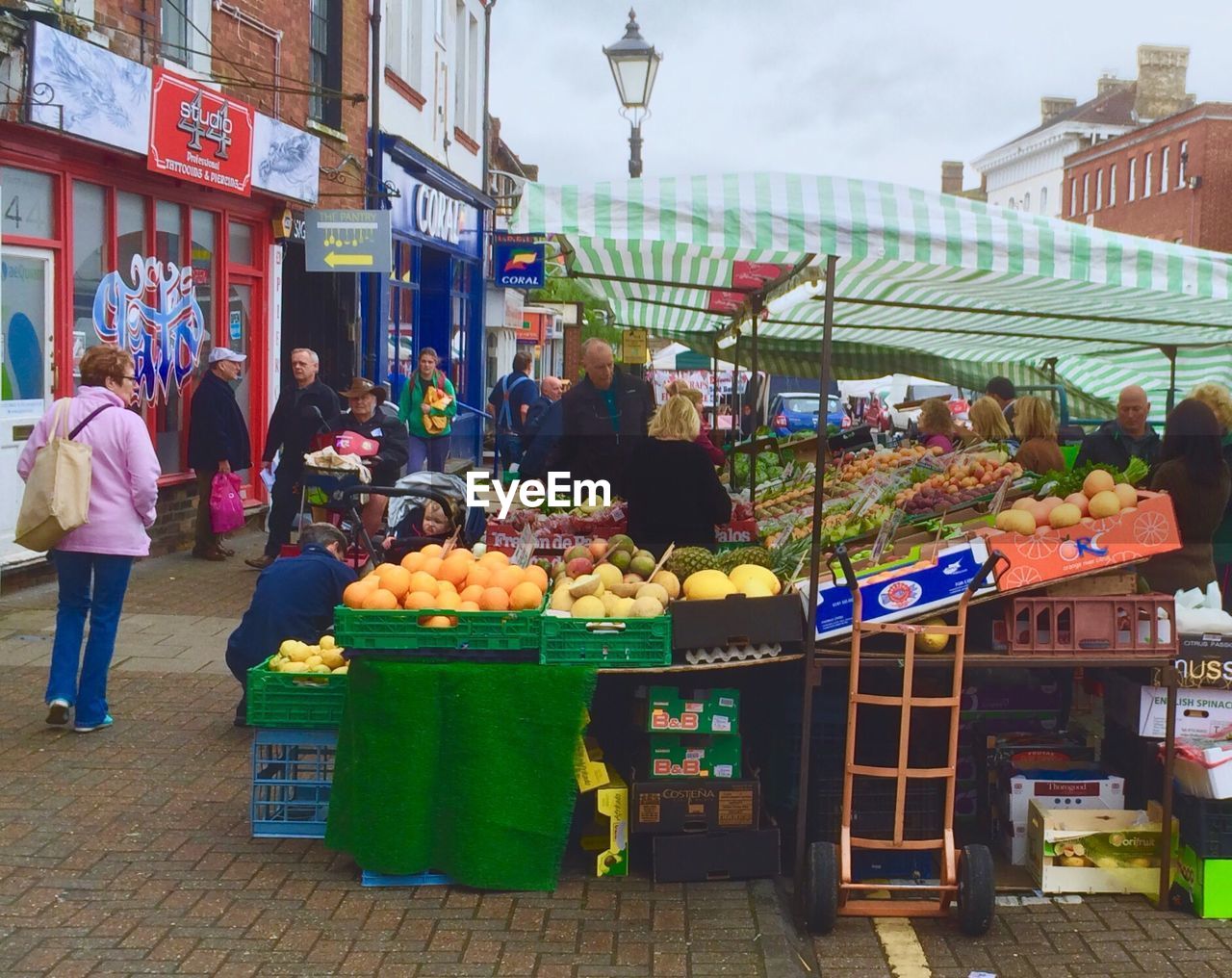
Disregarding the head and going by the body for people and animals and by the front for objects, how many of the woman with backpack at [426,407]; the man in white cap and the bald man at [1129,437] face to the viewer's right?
1

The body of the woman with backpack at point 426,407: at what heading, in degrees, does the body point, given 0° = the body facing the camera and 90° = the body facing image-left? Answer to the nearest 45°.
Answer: approximately 0°

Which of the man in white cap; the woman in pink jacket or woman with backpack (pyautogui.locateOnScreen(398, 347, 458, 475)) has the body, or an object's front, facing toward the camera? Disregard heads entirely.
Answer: the woman with backpack

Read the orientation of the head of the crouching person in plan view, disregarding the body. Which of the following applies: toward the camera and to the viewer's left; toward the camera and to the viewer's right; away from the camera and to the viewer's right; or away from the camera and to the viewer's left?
away from the camera and to the viewer's right

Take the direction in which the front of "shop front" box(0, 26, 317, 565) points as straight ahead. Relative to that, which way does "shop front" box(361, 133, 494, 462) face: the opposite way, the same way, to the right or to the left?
the same way

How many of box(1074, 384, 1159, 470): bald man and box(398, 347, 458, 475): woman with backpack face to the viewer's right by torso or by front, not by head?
0

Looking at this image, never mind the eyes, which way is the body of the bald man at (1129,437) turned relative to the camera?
toward the camera

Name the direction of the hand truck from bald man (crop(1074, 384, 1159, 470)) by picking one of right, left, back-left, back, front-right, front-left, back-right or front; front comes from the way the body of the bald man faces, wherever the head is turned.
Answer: front

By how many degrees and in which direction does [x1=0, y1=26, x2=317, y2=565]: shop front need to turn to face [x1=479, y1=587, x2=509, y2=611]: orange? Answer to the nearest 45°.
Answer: approximately 45° to its right

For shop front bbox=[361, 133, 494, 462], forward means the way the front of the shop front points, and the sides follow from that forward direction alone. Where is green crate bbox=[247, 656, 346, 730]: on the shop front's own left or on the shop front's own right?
on the shop front's own right

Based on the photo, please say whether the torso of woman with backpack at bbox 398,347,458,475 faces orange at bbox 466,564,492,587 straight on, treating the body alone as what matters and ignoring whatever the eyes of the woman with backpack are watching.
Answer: yes

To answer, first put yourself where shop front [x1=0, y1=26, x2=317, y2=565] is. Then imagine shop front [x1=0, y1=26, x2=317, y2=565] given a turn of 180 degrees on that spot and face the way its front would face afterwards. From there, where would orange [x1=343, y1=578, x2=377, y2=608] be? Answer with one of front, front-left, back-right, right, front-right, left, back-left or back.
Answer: back-left

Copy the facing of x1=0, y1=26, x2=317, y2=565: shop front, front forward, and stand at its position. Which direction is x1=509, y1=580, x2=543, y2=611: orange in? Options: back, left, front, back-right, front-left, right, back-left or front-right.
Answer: front-right

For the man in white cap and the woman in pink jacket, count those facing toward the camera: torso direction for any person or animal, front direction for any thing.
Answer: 0

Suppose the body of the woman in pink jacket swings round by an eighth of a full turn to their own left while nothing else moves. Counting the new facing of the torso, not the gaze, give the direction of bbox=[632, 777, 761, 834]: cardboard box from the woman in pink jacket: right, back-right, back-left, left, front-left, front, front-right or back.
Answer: back-right

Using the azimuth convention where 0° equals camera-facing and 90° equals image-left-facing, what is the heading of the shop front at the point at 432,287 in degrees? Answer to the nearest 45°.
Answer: approximately 315°

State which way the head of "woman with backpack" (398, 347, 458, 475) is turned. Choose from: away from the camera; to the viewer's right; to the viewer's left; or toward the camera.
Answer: toward the camera

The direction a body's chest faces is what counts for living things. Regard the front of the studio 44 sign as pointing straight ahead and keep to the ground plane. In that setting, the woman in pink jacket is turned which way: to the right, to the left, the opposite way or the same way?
to the left

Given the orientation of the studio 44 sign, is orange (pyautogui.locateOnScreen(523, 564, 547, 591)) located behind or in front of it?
in front

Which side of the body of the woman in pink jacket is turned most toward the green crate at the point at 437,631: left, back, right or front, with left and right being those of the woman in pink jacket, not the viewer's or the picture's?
right

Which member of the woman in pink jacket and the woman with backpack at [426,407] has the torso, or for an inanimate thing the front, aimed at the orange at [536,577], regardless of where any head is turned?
the woman with backpack

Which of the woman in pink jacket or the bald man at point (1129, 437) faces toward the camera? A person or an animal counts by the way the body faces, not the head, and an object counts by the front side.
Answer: the bald man

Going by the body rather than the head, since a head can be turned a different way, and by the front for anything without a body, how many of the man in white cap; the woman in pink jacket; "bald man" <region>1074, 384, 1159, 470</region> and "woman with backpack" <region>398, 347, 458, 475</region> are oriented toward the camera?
2
